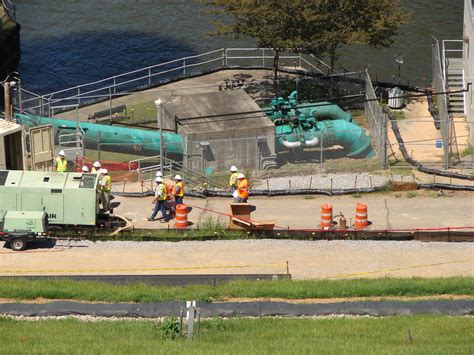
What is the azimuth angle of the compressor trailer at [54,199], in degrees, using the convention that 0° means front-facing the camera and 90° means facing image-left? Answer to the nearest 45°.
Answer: approximately 270°

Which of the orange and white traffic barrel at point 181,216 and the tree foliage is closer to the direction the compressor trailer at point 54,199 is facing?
the orange and white traffic barrel

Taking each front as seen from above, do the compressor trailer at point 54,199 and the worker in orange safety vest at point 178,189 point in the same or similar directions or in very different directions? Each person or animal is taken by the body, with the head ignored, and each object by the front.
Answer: very different directions

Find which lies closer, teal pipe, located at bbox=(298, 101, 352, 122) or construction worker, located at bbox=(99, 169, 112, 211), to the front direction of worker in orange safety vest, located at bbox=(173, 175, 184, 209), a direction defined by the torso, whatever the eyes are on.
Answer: the construction worker
